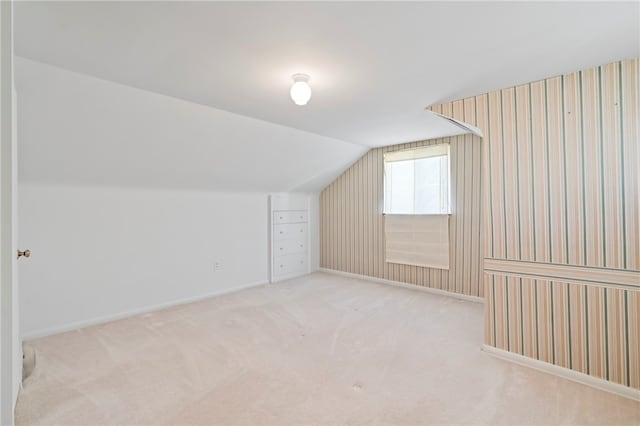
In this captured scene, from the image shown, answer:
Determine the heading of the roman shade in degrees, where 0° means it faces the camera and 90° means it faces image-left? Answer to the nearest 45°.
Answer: approximately 45°

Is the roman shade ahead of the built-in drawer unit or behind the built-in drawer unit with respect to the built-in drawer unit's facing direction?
ahead

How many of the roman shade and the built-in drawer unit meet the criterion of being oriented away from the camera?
0

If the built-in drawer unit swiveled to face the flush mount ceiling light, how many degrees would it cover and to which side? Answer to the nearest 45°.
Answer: approximately 45° to its right

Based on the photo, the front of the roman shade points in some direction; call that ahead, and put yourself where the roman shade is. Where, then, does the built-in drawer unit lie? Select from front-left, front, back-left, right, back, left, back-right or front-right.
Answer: front-right

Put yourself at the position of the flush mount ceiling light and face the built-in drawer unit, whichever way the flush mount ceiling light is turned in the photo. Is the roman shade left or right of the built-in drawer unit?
right

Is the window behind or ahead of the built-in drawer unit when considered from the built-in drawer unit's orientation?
ahead
